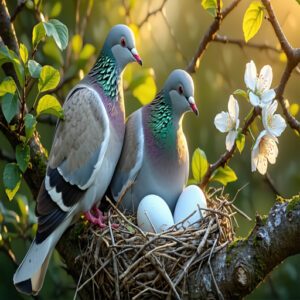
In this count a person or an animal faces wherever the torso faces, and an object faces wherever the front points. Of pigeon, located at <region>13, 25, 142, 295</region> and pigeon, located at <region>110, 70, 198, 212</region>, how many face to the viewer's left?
0

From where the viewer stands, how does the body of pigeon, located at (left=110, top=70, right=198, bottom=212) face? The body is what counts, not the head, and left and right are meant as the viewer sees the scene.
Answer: facing the viewer and to the right of the viewer

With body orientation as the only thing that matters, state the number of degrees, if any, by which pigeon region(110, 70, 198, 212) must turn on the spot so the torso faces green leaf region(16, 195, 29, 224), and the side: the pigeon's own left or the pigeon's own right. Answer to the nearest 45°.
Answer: approximately 180°

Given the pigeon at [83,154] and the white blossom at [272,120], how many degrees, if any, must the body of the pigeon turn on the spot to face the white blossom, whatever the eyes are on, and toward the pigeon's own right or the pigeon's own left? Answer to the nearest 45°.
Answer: approximately 45° to the pigeon's own right

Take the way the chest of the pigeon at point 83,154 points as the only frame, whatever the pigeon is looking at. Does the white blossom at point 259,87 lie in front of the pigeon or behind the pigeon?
in front

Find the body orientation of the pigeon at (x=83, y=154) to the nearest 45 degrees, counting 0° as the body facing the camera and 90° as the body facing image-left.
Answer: approximately 270°
